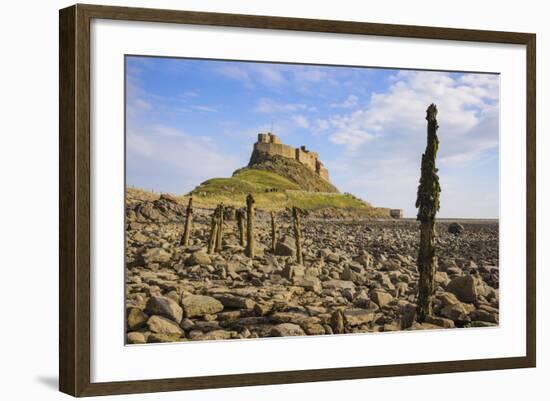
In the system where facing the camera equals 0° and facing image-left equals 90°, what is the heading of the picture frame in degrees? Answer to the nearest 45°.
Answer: approximately 315°
